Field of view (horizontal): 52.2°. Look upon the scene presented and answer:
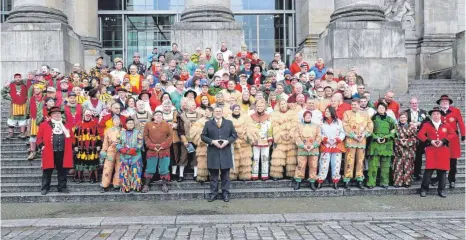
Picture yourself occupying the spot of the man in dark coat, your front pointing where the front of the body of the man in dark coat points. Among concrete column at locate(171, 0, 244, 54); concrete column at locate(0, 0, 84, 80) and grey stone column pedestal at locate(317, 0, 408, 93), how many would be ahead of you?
0

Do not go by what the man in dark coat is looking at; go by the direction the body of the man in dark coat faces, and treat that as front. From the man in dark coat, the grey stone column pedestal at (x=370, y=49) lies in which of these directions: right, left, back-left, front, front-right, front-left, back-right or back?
back-left

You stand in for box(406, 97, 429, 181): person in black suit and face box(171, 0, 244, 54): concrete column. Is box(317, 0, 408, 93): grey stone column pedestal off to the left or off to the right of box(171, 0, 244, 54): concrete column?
right

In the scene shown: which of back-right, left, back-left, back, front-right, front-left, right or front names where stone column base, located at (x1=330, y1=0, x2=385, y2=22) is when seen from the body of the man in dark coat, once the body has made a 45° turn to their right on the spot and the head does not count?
back

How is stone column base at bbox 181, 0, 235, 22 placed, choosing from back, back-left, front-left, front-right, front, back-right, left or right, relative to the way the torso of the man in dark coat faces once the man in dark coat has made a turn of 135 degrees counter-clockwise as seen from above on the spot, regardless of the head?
front-left

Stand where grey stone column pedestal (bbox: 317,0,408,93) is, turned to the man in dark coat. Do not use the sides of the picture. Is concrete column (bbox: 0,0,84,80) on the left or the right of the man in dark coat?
right

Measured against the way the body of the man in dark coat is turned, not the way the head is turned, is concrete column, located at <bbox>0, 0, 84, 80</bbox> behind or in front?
behind

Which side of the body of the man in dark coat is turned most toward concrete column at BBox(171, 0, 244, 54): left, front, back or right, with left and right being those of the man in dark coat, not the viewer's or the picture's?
back

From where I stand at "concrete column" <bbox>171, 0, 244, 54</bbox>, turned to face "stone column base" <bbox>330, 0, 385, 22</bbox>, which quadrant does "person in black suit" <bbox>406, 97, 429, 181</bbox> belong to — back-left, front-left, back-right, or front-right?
front-right

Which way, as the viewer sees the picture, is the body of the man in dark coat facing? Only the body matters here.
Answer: toward the camera
